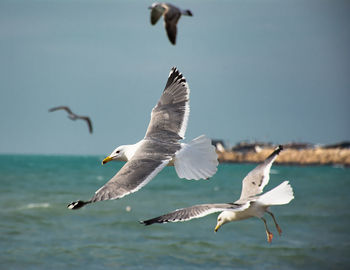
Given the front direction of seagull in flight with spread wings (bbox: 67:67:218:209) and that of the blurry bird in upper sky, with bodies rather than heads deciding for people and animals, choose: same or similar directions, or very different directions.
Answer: same or similar directions

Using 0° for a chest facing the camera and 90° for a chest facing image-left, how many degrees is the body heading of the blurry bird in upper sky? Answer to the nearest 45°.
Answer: approximately 90°

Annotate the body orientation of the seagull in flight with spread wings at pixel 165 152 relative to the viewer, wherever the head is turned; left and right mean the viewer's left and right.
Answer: facing to the left of the viewer

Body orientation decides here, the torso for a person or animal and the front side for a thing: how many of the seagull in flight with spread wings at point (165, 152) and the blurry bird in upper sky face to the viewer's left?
2
